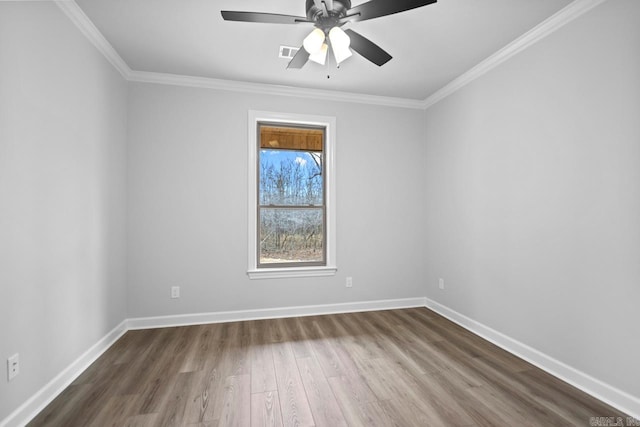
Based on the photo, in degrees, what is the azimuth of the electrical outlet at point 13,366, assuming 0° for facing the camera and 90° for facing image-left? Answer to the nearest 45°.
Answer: approximately 315°

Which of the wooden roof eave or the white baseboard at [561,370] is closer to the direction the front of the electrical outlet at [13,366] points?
the white baseboard

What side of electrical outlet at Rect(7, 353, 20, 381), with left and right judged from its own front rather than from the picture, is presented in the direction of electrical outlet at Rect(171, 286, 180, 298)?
left

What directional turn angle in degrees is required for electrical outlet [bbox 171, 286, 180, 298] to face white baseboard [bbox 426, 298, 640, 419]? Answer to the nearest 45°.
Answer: approximately 45° to its left

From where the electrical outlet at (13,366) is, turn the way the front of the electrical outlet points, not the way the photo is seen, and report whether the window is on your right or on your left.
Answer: on your left

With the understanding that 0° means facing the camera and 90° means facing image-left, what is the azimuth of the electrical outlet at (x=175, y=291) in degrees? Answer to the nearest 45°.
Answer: approximately 0°

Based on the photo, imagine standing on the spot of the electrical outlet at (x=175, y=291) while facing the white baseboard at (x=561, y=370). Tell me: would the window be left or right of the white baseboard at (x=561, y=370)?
left

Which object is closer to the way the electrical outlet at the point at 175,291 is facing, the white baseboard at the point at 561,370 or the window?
the white baseboard
